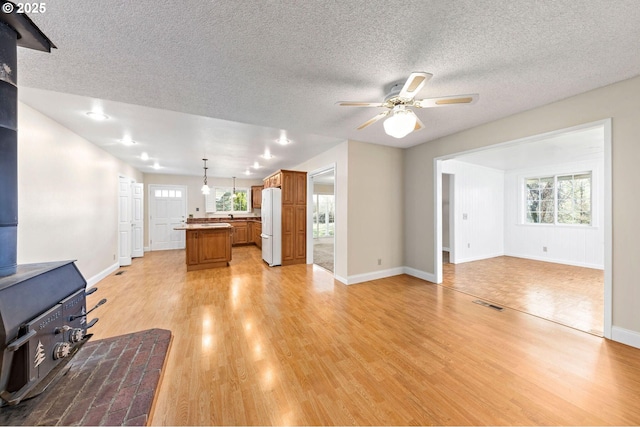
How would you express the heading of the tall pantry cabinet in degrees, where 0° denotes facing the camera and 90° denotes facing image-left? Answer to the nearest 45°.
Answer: approximately 0°

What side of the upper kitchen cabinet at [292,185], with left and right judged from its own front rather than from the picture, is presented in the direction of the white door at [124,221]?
right

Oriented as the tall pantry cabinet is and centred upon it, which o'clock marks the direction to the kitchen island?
The kitchen island is roughly at 3 o'clock from the tall pantry cabinet.

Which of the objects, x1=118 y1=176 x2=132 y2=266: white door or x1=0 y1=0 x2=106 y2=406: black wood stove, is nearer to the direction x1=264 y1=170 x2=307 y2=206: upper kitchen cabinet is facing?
the black wood stove

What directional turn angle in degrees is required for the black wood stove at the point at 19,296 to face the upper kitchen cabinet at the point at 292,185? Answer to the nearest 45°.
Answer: approximately 90° to its left

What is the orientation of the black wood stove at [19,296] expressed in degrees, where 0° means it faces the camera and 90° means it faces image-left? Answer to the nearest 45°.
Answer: approximately 315°

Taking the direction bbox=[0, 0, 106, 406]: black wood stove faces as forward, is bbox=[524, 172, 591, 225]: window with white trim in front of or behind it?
in front

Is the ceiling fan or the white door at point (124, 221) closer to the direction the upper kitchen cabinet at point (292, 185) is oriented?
the ceiling fan

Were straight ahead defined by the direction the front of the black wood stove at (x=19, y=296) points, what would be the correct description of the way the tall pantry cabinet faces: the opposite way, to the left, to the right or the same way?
to the right

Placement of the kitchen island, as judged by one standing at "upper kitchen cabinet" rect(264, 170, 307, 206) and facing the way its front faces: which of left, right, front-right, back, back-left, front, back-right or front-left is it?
right
